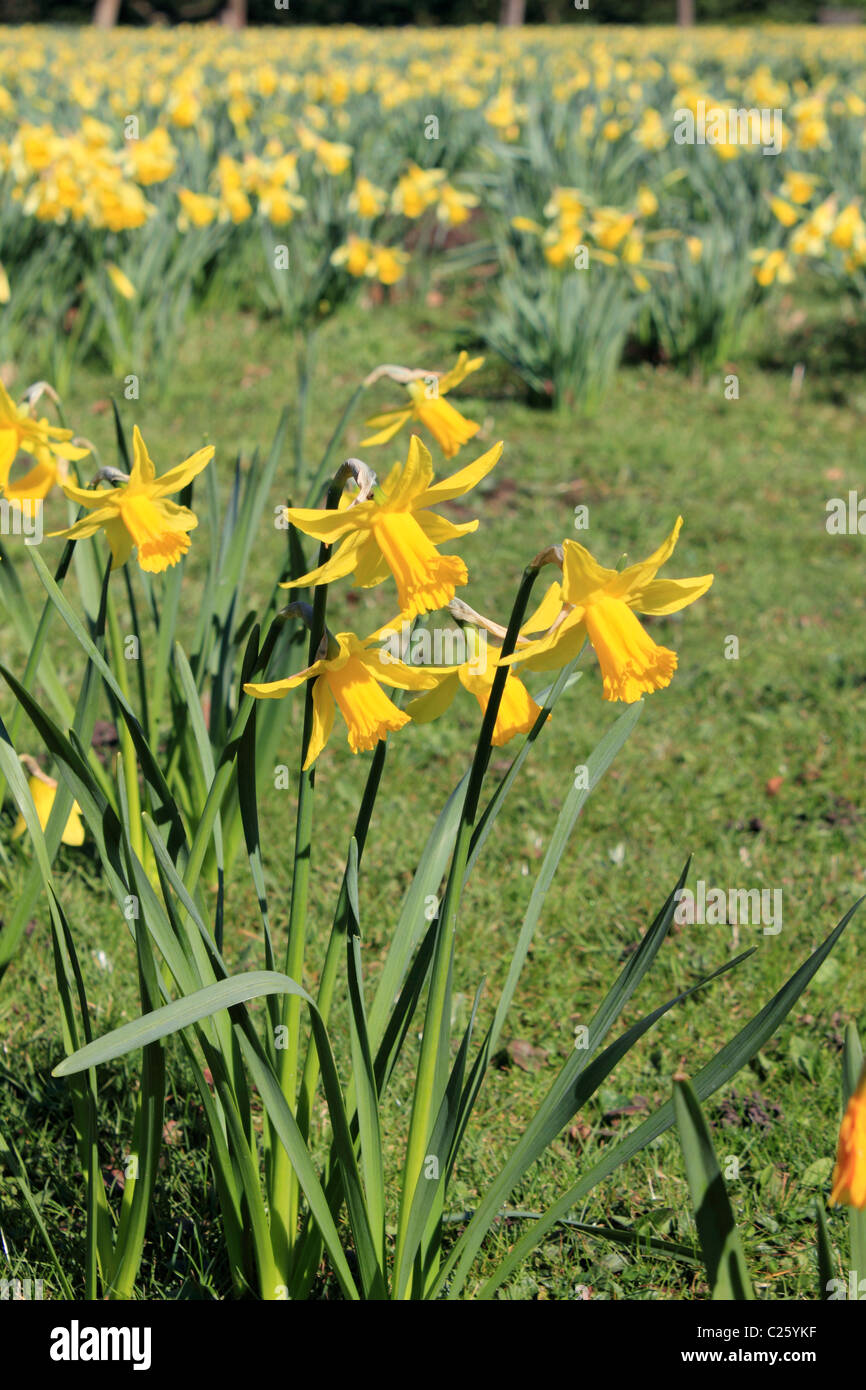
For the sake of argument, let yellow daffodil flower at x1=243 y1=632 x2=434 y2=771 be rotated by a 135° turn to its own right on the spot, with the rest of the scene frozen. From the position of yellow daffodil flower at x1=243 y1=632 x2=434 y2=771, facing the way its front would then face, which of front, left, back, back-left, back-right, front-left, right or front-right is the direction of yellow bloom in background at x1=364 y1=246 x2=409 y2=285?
right

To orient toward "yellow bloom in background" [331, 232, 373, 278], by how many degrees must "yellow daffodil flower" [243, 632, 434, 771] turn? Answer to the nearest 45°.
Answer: approximately 135° to its left

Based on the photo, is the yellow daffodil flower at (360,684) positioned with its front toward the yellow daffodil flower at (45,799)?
no

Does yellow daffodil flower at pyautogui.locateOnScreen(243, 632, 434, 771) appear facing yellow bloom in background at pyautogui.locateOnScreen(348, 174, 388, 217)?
no

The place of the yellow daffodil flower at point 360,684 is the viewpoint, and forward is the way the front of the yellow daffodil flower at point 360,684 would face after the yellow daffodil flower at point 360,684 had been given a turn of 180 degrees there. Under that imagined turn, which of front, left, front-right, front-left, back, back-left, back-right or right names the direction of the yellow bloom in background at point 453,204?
front-right

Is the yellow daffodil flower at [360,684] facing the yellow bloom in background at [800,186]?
no

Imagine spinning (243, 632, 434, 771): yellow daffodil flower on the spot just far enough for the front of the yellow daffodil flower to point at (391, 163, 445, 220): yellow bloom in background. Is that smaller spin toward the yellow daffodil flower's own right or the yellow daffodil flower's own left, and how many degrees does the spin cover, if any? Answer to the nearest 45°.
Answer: approximately 135° to the yellow daffodil flower's own left

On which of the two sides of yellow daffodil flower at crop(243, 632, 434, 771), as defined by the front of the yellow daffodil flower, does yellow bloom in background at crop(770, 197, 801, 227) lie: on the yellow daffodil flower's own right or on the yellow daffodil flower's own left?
on the yellow daffodil flower's own left

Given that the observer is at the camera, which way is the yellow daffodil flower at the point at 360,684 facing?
facing the viewer and to the right of the viewer
